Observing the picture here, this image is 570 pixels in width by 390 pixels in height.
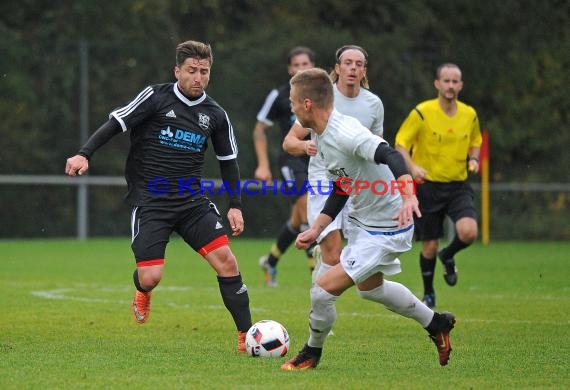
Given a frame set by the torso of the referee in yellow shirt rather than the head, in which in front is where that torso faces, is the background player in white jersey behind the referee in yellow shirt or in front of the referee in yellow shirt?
in front

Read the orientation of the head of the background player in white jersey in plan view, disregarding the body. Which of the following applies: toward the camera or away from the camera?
toward the camera

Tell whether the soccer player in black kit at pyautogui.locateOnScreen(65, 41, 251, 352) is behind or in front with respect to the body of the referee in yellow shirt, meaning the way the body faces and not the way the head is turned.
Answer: in front

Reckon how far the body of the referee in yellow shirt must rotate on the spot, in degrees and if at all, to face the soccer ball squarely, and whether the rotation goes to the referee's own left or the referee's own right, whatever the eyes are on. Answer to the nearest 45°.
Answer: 0° — they already face it

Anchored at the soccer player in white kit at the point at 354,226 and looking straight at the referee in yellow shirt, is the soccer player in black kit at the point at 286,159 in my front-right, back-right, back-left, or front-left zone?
front-left

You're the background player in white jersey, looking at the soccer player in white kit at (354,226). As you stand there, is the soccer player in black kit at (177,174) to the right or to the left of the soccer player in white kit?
right

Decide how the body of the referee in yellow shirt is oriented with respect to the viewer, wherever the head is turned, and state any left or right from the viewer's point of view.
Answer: facing the viewer

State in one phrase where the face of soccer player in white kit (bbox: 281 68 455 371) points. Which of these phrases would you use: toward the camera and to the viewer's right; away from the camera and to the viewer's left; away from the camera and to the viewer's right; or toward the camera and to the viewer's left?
away from the camera and to the viewer's left

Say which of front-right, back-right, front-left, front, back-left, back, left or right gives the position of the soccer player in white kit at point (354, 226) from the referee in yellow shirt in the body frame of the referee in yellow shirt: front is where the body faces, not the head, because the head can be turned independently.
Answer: front

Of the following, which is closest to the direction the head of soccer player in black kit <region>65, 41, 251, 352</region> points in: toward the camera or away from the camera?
toward the camera

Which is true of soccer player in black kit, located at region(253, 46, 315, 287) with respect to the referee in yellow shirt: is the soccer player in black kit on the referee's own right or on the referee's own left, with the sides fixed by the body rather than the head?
on the referee's own right

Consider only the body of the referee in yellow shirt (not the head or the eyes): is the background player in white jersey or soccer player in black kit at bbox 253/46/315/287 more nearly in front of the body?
the background player in white jersey
